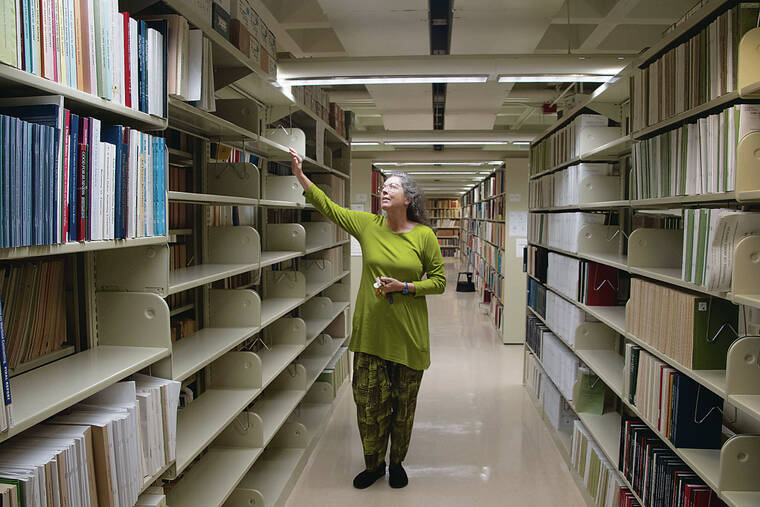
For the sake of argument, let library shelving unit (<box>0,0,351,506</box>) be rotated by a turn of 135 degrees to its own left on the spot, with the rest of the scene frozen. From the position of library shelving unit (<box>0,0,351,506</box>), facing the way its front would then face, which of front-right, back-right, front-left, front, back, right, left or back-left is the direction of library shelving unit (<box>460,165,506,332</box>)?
front-right

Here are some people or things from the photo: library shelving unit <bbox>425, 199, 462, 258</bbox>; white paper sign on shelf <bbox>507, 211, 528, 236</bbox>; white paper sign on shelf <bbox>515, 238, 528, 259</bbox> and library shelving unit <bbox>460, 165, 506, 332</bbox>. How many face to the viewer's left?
1

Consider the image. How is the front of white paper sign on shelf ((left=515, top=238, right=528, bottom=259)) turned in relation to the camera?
facing the viewer

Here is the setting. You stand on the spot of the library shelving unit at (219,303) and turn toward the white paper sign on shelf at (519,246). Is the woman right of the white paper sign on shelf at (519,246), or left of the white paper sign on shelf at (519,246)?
right

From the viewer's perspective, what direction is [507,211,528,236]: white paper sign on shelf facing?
toward the camera

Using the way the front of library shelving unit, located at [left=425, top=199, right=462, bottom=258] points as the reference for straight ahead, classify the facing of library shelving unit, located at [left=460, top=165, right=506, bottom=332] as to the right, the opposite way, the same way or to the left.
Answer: to the right

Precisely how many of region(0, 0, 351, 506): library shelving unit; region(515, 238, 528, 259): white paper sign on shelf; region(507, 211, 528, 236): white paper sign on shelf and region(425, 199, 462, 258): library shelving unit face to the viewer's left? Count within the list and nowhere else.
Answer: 0

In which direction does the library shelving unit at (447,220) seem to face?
toward the camera

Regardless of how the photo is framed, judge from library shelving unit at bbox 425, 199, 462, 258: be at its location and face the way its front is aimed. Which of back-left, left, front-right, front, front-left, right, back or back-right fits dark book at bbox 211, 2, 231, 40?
front

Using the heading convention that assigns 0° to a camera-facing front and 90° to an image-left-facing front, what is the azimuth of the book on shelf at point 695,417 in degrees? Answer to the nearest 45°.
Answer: approximately 45°

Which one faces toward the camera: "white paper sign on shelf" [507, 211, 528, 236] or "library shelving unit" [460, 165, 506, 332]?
the white paper sign on shelf

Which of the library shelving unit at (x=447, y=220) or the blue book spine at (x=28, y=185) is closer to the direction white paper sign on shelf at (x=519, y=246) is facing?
the blue book spine

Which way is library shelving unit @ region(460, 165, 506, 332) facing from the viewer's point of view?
to the viewer's left

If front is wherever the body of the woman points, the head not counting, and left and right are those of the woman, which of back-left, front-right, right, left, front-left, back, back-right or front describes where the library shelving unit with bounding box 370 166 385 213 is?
back-right
